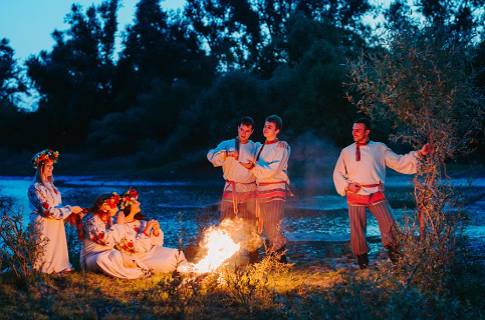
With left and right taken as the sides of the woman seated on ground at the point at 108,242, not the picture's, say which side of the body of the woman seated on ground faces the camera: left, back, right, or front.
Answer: right

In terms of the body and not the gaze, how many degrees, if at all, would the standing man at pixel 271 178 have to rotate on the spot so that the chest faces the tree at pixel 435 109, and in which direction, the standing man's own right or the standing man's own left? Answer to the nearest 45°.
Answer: approximately 90° to the standing man's own left

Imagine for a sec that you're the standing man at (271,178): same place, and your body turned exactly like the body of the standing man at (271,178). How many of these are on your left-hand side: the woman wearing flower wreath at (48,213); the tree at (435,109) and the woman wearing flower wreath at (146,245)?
1

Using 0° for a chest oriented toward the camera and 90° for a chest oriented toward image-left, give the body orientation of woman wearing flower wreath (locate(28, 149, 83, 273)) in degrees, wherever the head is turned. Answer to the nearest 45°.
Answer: approximately 270°

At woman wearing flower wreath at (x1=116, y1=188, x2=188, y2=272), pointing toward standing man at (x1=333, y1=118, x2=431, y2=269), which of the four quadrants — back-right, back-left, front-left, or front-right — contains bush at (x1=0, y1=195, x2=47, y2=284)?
back-right

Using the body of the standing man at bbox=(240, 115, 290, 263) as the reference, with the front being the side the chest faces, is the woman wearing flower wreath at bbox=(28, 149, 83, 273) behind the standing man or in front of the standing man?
in front

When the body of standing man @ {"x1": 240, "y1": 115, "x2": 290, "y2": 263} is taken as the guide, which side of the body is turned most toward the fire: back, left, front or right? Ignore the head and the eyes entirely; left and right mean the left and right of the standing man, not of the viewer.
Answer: front

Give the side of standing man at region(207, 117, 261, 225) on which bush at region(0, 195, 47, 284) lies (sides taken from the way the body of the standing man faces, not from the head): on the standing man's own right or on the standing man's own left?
on the standing man's own right

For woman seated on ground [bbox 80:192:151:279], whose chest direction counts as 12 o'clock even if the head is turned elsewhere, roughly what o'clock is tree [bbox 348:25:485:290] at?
The tree is roughly at 1 o'clock from the woman seated on ground.

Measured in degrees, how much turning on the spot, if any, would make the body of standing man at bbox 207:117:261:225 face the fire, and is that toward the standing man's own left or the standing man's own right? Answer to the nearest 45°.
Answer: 0° — they already face it

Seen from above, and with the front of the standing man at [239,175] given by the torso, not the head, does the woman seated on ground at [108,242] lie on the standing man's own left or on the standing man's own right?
on the standing man's own right

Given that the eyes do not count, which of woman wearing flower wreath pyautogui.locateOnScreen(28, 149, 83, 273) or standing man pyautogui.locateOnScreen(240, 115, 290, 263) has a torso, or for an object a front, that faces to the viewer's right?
the woman wearing flower wreath

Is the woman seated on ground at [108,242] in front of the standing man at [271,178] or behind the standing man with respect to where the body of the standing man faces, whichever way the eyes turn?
in front
